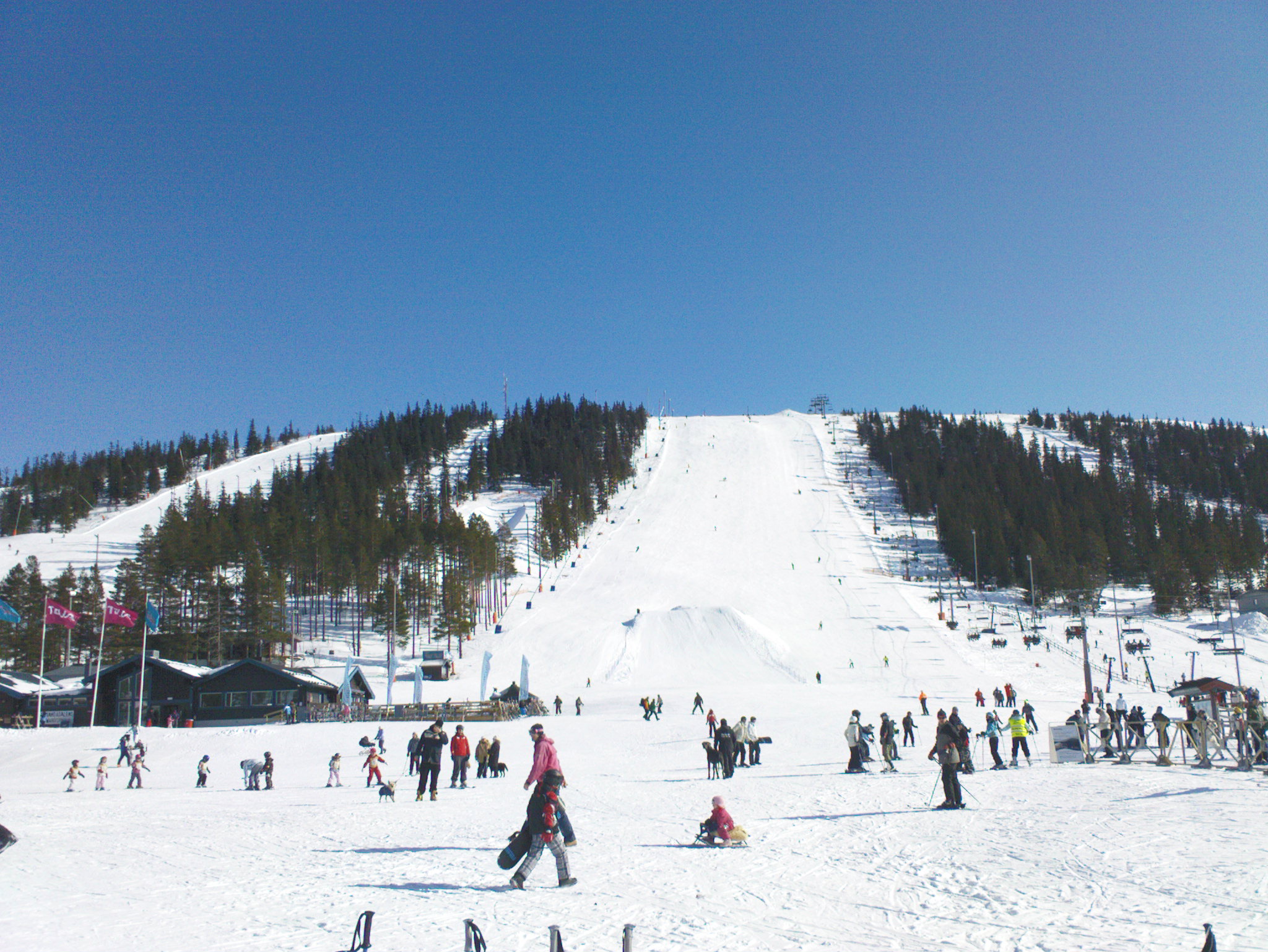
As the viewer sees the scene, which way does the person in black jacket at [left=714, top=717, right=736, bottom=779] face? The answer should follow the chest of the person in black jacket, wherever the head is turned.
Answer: away from the camera

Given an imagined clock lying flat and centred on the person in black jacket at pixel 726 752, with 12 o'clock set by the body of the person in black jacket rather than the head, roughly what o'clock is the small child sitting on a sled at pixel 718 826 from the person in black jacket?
The small child sitting on a sled is roughly at 6 o'clock from the person in black jacket.
